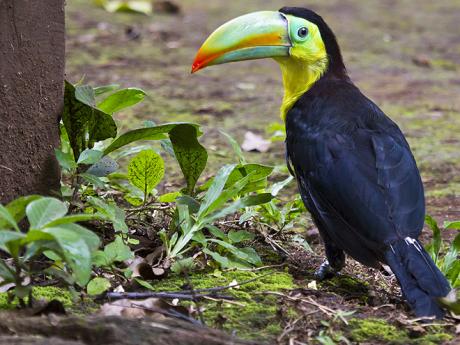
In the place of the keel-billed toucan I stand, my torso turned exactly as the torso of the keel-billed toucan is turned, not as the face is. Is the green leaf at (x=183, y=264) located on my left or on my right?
on my left

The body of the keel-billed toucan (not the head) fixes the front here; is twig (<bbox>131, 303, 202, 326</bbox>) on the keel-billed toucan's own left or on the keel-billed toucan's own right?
on the keel-billed toucan's own left

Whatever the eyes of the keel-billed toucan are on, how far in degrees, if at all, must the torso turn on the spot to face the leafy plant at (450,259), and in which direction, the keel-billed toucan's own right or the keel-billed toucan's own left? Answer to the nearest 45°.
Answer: approximately 180°

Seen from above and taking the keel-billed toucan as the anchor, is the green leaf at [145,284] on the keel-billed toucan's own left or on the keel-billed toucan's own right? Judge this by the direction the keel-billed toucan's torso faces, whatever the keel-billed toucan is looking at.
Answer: on the keel-billed toucan's own left

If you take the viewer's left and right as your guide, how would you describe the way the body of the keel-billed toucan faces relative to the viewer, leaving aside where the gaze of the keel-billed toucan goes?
facing away from the viewer and to the left of the viewer

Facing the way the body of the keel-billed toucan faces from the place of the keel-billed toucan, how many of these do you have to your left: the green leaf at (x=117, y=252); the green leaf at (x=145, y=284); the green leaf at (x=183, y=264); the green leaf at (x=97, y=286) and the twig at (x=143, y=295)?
5

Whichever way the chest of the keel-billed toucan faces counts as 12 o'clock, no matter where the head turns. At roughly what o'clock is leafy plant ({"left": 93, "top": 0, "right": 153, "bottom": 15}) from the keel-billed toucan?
The leafy plant is roughly at 1 o'clock from the keel-billed toucan.

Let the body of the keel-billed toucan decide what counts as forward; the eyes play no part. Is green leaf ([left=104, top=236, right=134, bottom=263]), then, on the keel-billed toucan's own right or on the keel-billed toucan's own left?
on the keel-billed toucan's own left
